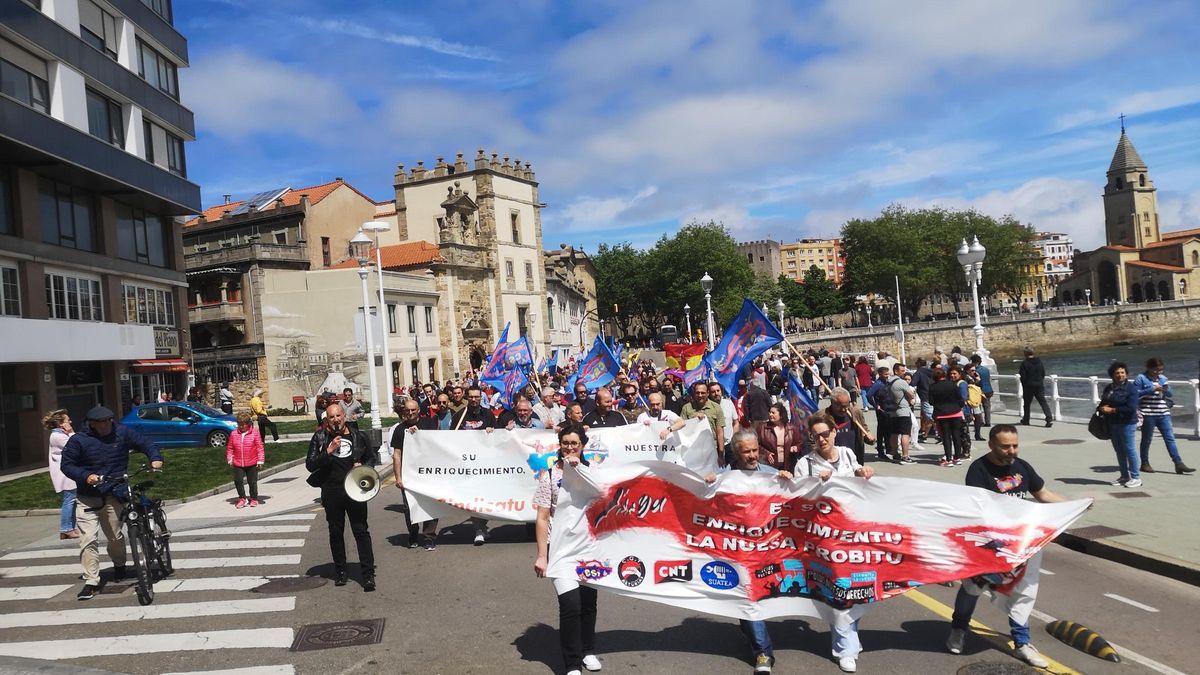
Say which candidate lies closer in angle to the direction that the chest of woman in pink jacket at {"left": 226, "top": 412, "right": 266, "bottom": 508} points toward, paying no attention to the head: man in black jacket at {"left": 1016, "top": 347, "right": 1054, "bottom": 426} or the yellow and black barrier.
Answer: the yellow and black barrier

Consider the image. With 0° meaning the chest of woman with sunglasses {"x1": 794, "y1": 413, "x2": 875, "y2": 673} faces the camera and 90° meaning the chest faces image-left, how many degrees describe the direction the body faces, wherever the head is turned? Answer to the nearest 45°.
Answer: approximately 0°

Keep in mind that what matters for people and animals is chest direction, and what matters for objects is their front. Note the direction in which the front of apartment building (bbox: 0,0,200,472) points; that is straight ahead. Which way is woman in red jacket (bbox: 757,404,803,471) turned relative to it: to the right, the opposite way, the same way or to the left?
to the right

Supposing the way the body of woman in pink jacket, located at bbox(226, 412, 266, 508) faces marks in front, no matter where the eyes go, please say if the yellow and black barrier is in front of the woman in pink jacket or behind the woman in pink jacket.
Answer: in front

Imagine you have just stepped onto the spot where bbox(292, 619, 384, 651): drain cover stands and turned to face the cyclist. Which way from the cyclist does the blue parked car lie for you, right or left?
right

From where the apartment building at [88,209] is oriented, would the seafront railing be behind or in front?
in front

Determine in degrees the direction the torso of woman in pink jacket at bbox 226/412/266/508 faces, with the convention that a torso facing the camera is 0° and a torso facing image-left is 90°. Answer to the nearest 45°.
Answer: approximately 0°

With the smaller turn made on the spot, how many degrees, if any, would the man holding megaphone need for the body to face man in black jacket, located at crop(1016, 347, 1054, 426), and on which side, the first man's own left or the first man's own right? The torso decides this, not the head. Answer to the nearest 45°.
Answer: approximately 90° to the first man's own left

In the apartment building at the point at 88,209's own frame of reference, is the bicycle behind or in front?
in front

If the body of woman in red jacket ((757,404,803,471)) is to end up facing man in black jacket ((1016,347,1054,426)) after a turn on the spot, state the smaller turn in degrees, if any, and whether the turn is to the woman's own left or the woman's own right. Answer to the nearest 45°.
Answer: approximately 135° to the woman's own left

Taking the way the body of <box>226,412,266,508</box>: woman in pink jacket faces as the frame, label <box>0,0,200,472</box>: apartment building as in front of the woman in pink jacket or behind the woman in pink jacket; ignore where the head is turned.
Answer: behind

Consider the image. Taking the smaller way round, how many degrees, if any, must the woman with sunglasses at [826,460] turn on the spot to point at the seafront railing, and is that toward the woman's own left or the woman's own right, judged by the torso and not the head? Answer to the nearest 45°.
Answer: approximately 180°

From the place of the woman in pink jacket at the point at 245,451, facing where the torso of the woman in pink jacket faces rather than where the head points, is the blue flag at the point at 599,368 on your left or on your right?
on your left

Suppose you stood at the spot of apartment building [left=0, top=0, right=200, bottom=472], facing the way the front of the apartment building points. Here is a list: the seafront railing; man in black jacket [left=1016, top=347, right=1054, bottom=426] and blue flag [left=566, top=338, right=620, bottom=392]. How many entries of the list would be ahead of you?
3
